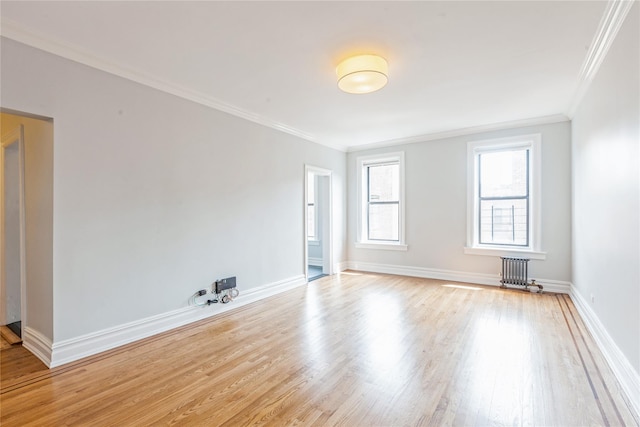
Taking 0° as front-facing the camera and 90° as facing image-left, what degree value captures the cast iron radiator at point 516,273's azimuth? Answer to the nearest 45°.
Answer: approximately 0°

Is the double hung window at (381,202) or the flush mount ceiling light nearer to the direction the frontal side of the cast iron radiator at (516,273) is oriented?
the flush mount ceiling light

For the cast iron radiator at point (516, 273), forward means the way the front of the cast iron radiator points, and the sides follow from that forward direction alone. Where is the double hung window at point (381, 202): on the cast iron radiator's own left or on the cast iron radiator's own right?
on the cast iron radiator's own right

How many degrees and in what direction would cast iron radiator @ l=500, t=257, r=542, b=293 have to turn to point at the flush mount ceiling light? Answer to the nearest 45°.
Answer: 0° — it already faces it
